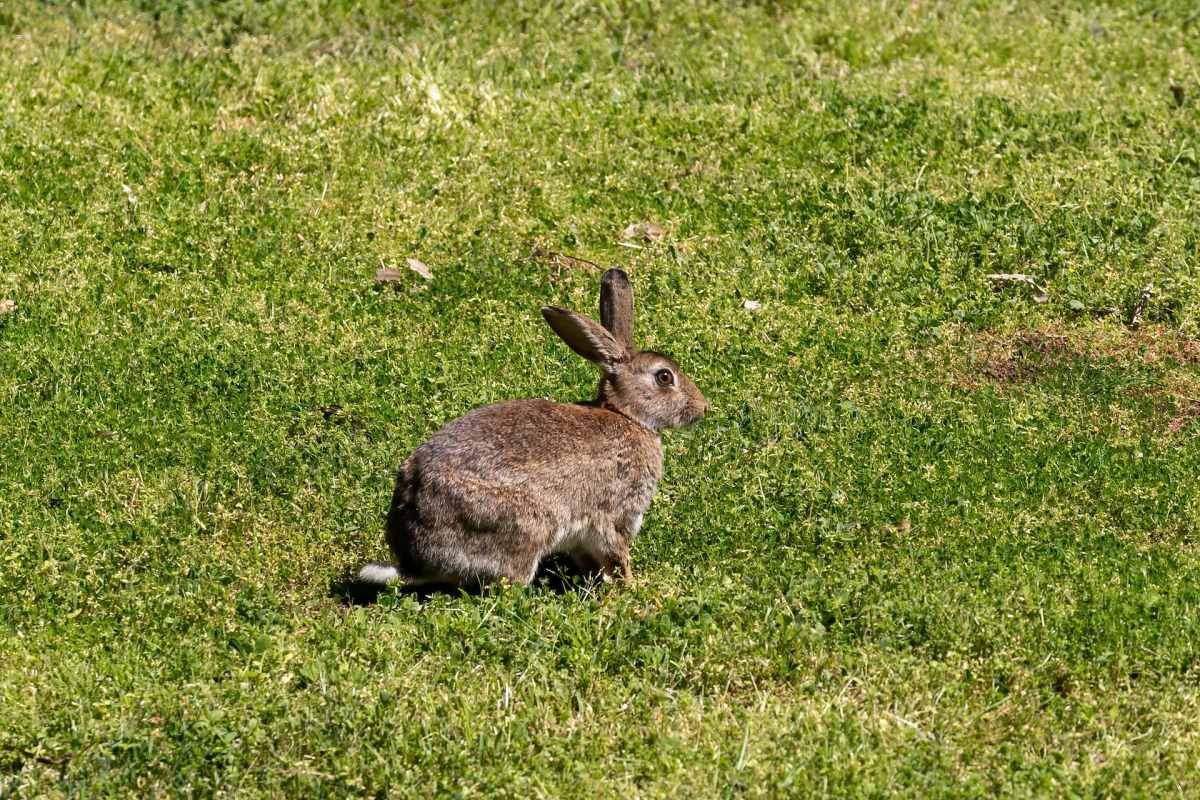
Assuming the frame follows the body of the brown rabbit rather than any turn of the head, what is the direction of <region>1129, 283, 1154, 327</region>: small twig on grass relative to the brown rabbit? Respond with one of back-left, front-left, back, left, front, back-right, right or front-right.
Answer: front-left

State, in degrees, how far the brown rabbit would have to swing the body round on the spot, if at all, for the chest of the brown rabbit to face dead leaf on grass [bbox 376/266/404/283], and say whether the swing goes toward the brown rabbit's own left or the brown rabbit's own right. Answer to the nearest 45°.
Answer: approximately 90° to the brown rabbit's own left

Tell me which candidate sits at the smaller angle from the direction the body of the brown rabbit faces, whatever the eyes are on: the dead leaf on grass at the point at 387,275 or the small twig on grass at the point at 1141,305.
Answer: the small twig on grass

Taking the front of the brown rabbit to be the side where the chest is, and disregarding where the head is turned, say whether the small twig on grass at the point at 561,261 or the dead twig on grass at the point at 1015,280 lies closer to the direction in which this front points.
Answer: the dead twig on grass

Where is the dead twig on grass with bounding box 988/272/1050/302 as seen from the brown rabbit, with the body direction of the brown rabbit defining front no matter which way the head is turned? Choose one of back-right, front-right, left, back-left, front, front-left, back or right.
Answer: front-left

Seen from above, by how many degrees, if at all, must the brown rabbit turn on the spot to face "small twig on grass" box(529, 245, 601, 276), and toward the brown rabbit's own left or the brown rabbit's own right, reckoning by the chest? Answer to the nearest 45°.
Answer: approximately 90° to the brown rabbit's own left

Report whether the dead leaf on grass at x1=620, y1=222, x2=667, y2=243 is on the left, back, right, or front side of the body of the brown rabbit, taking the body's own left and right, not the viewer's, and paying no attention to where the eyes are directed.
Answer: left

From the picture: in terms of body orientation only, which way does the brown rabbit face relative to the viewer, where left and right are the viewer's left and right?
facing to the right of the viewer

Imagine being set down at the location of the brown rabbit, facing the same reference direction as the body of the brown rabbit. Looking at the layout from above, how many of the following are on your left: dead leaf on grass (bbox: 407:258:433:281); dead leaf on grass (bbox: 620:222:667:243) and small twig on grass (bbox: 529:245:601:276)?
3

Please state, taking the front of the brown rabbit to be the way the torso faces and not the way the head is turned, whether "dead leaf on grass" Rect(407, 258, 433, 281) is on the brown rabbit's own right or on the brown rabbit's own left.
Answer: on the brown rabbit's own left
